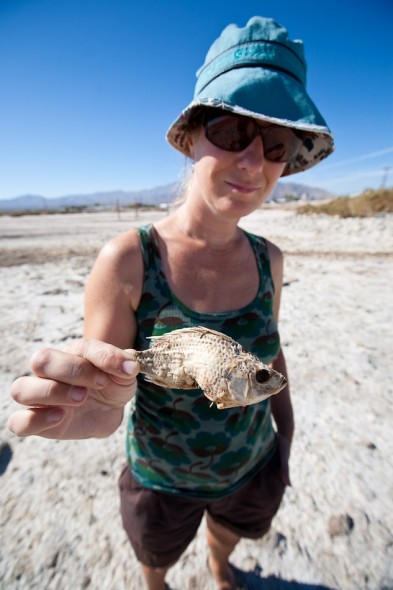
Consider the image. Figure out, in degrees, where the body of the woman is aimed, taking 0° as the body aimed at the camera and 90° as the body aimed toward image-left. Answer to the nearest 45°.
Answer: approximately 0°
